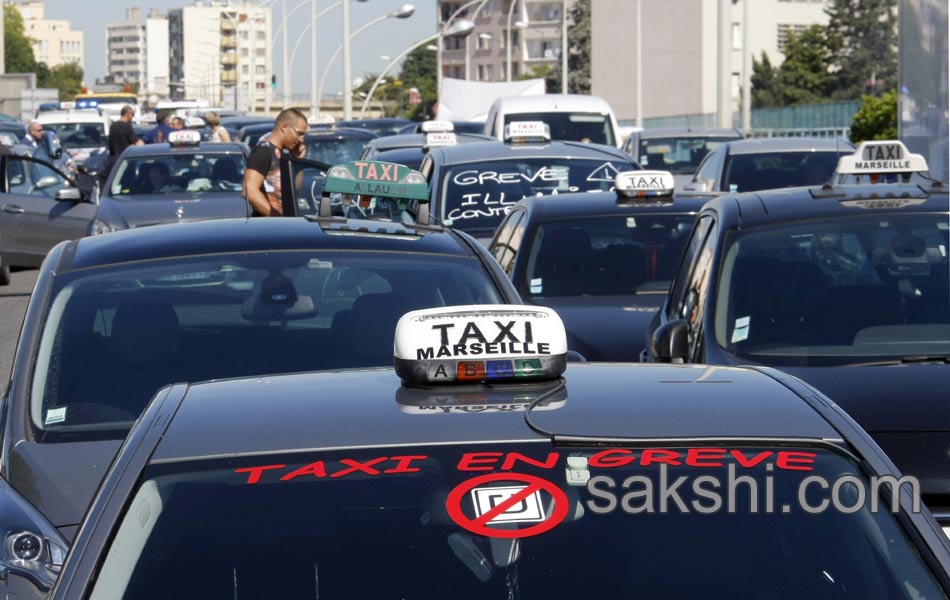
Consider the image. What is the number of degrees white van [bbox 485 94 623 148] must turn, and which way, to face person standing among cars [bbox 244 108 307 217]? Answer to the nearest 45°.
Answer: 0° — it already faces them

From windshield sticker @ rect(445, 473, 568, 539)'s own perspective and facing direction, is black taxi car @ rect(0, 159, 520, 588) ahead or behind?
behind

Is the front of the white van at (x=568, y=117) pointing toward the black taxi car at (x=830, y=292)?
yes

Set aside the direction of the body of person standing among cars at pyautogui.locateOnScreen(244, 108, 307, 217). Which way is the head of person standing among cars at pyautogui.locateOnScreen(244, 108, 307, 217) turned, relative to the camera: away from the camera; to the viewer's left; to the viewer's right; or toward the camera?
to the viewer's right

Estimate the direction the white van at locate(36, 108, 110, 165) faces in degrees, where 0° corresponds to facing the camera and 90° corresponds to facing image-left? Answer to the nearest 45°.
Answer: approximately 0°

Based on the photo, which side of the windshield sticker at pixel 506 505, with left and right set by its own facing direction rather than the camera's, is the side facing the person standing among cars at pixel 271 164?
back

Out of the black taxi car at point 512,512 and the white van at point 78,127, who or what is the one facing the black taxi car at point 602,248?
the white van

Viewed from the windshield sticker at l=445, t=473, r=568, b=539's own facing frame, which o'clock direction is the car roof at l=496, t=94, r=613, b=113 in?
The car roof is roughly at 6 o'clock from the windshield sticker.

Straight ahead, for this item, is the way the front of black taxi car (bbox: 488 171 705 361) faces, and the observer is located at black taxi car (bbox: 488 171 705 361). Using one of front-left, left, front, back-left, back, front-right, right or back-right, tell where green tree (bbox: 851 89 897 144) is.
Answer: back

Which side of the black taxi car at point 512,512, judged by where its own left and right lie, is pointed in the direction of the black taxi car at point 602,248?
back

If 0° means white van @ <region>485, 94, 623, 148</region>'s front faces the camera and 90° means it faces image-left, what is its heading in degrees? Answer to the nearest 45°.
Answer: approximately 0°
